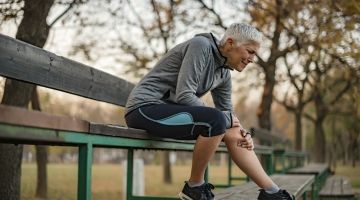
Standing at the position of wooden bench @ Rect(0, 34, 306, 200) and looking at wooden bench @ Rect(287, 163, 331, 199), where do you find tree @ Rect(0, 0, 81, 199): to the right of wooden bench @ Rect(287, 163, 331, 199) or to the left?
left

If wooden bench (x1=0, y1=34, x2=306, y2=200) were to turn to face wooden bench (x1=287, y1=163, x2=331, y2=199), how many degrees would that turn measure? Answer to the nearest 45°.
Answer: approximately 90° to its left

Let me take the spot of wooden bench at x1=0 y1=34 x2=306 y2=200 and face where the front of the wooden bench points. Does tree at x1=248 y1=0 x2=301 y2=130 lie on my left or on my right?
on my left

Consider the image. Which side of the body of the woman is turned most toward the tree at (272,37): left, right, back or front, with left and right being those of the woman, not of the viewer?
left

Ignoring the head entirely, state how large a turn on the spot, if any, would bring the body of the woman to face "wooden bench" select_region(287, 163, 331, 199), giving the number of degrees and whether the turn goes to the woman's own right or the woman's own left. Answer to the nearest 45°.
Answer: approximately 90° to the woman's own left

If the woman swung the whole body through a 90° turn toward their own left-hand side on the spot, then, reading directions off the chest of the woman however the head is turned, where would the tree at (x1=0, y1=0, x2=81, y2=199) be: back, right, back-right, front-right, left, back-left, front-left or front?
front-left

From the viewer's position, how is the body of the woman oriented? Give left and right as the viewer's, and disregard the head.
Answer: facing to the right of the viewer
